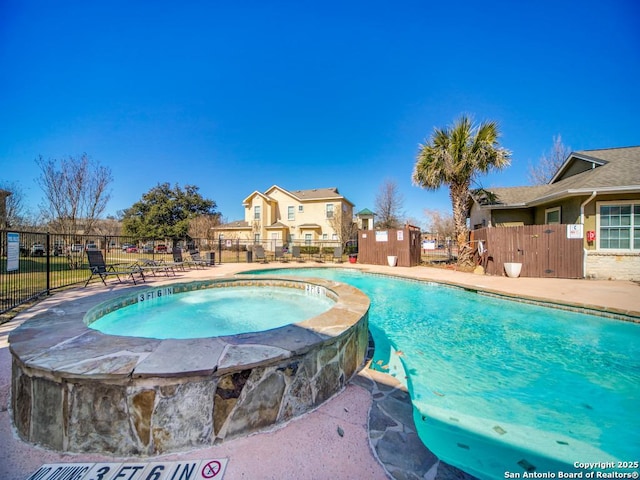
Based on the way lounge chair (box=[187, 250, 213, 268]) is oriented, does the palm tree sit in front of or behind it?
in front

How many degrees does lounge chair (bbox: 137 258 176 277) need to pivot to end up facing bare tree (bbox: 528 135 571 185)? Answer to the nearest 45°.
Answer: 0° — it already faces it

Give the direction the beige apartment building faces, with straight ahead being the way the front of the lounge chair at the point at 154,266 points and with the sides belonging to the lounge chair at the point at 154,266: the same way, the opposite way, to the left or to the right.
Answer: to the right

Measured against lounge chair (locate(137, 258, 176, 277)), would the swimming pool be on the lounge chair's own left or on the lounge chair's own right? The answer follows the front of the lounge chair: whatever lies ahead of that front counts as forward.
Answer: on the lounge chair's own right

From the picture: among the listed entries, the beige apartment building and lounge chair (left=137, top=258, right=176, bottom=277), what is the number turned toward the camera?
1

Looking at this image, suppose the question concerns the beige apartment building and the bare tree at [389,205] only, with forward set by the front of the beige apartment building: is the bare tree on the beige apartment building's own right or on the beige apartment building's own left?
on the beige apartment building's own left

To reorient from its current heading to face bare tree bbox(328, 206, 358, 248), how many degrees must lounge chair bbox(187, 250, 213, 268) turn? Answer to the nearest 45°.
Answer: approximately 90° to its left

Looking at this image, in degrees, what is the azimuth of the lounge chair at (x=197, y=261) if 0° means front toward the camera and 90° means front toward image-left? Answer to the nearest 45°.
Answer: approximately 315°

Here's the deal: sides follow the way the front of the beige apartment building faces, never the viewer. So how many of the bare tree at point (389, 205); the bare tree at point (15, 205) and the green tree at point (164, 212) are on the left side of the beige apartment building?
1

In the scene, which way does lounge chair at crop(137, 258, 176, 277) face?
to the viewer's right

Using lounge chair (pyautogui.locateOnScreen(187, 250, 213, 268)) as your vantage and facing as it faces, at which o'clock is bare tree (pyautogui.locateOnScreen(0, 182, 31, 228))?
The bare tree is roughly at 6 o'clock from the lounge chair.

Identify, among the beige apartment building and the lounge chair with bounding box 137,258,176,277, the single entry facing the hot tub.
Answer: the beige apartment building

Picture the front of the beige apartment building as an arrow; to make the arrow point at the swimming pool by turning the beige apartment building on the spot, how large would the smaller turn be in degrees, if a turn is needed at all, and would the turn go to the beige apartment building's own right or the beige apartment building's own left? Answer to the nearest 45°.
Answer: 0° — it already faces it

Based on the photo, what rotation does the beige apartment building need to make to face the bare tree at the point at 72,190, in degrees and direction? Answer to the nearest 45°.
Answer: approximately 45° to its right
